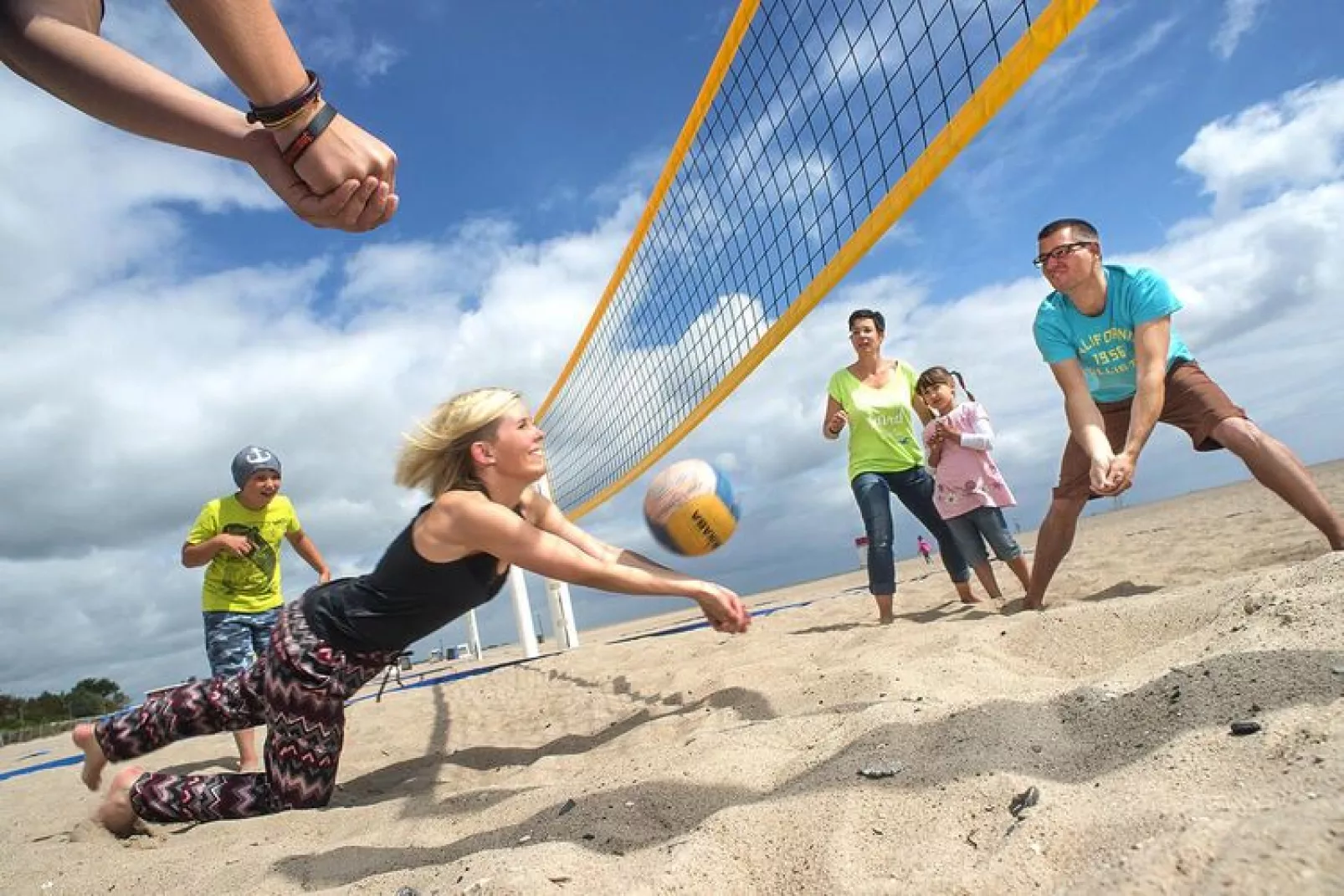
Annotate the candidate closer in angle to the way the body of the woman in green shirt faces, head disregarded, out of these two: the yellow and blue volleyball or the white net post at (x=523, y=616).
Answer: the yellow and blue volleyball

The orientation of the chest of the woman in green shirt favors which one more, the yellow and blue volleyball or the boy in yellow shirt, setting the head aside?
the yellow and blue volleyball

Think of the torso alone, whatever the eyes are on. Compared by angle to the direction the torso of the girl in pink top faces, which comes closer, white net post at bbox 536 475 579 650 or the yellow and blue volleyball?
the yellow and blue volleyball

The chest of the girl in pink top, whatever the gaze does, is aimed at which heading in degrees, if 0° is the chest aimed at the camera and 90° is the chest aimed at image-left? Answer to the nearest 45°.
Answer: approximately 45°

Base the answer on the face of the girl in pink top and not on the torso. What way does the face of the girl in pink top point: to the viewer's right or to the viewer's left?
to the viewer's left

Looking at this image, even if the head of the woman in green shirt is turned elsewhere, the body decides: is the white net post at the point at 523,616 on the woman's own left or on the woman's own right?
on the woman's own right

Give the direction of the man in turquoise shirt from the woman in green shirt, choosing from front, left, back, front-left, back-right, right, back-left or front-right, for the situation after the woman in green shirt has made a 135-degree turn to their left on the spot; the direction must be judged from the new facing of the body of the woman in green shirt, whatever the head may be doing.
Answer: right

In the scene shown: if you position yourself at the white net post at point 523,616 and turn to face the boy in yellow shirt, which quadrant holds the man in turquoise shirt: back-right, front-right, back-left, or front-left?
front-left

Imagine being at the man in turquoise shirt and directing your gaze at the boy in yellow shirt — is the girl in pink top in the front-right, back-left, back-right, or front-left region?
front-right

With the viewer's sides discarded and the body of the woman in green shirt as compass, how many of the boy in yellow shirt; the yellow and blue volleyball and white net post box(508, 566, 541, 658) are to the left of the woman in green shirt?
0

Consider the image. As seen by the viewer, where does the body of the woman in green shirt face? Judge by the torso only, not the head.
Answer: toward the camera

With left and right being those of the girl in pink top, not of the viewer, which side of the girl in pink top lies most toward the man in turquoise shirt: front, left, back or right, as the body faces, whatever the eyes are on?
left

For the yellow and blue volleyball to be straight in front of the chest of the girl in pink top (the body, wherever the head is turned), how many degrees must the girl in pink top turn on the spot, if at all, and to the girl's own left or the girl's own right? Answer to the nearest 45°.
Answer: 0° — they already face it

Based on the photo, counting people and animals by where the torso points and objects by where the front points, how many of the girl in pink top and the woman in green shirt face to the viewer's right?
0

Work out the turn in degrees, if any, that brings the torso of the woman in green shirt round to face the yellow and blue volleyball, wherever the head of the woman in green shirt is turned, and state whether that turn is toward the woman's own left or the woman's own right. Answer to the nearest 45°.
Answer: approximately 45° to the woman's own right

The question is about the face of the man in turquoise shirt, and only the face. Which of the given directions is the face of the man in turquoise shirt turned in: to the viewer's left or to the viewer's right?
to the viewer's left

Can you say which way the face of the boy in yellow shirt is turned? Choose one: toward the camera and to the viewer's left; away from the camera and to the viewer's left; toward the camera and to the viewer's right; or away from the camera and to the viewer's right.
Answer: toward the camera and to the viewer's right

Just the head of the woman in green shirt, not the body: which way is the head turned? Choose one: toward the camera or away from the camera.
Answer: toward the camera
